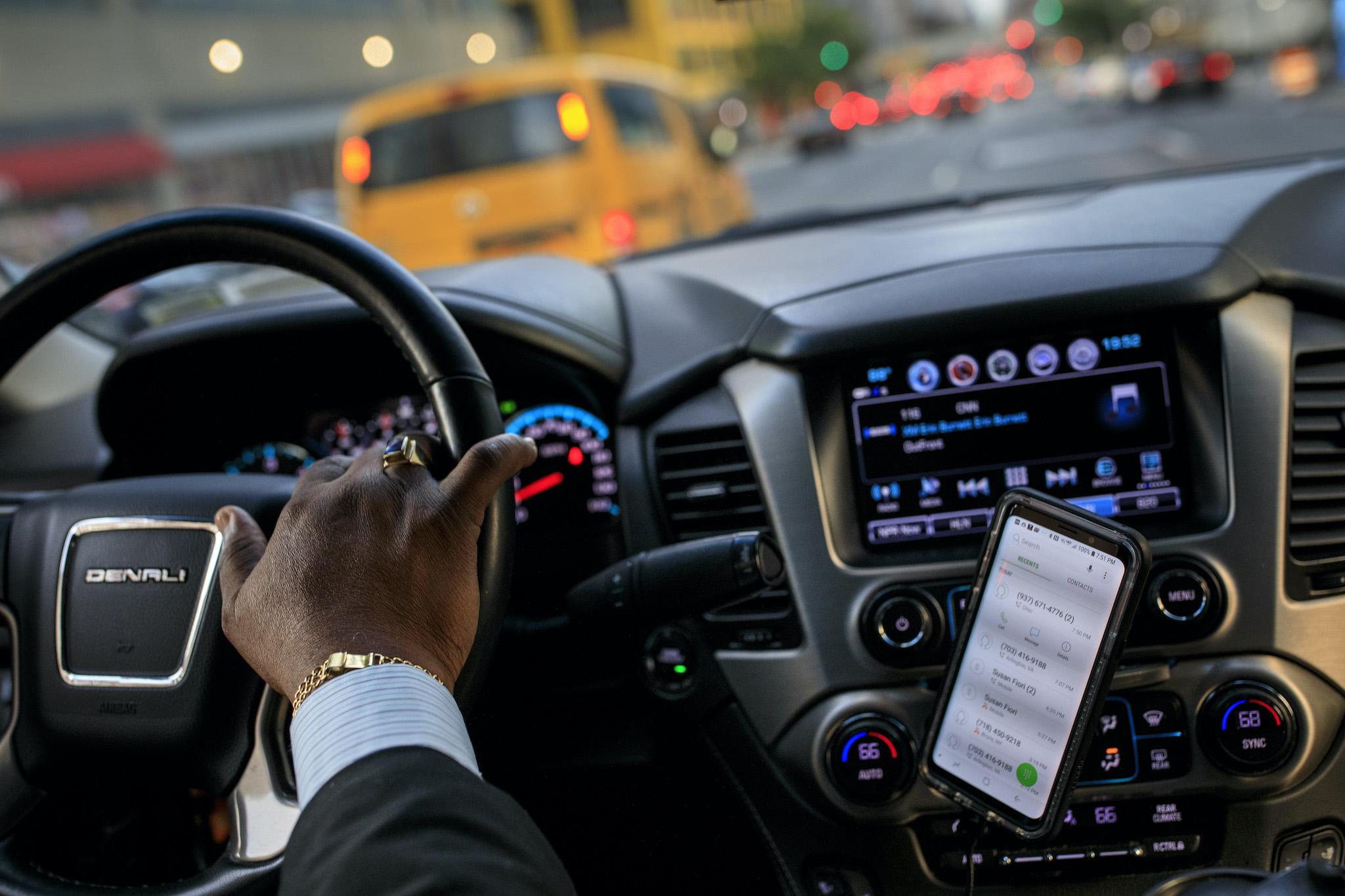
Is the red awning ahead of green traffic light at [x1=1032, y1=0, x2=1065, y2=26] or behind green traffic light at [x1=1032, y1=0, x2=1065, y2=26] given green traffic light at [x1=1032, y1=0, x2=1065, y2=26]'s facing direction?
ahead

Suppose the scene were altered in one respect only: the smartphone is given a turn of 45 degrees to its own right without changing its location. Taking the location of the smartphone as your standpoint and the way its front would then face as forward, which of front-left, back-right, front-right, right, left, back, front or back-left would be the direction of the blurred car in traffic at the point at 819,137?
back-right

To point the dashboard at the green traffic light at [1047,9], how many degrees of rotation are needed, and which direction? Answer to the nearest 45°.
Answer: approximately 180°

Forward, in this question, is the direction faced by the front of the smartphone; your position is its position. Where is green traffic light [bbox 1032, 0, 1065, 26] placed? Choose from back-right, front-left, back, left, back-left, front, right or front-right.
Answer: back

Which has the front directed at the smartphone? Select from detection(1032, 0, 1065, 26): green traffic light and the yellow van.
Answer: the green traffic light

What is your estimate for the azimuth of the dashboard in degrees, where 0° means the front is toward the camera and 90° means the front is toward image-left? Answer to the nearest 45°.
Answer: approximately 0°

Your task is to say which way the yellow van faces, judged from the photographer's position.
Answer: facing away from the viewer and to the right of the viewer

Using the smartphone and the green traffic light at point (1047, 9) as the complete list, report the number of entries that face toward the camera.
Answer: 2

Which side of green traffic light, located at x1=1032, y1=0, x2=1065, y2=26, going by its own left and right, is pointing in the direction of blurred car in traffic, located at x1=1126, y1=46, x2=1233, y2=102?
front
